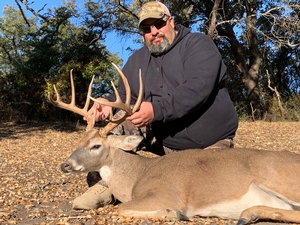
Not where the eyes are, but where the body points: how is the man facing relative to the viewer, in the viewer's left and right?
facing the viewer and to the left of the viewer

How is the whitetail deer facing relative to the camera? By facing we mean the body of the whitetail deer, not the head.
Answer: to the viewer's left
